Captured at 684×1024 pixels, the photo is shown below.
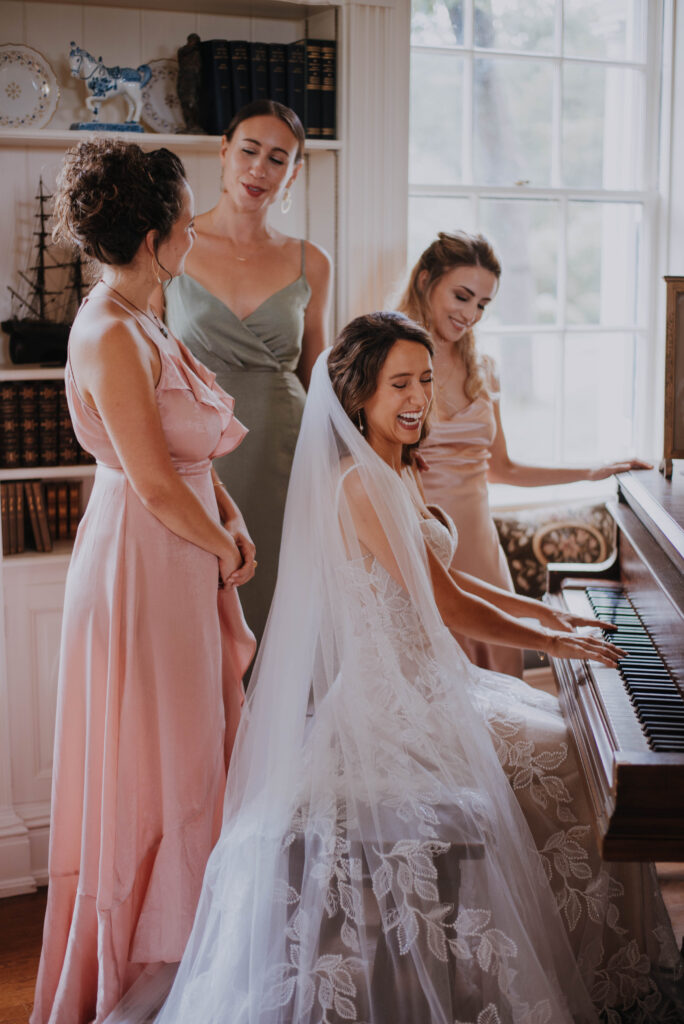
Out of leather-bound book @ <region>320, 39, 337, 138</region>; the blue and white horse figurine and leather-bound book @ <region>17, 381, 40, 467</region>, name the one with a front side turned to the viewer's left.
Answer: the blue and white horse figurine

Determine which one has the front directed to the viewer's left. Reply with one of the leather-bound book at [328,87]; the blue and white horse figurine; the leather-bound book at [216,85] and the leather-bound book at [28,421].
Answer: the blue and white horse figurine

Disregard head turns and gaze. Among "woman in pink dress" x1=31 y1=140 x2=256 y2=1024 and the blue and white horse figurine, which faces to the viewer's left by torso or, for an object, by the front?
the blue and white horse figurine

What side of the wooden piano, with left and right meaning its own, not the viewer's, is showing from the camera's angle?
left

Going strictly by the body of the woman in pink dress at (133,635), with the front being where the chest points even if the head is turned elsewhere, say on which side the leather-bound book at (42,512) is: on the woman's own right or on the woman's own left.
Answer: on the woman's own left

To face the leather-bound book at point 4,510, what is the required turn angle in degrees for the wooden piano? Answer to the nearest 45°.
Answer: approximately 45° to its right

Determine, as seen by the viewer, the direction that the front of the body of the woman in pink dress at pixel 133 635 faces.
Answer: to the viewer's right
